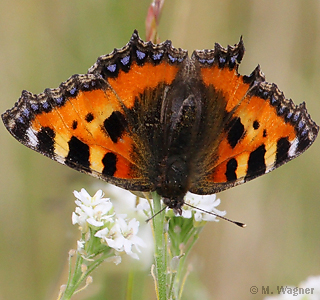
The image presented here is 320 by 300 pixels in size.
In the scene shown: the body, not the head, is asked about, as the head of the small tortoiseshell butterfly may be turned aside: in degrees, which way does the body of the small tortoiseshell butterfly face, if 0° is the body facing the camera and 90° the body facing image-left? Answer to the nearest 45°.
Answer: approximately 0°
